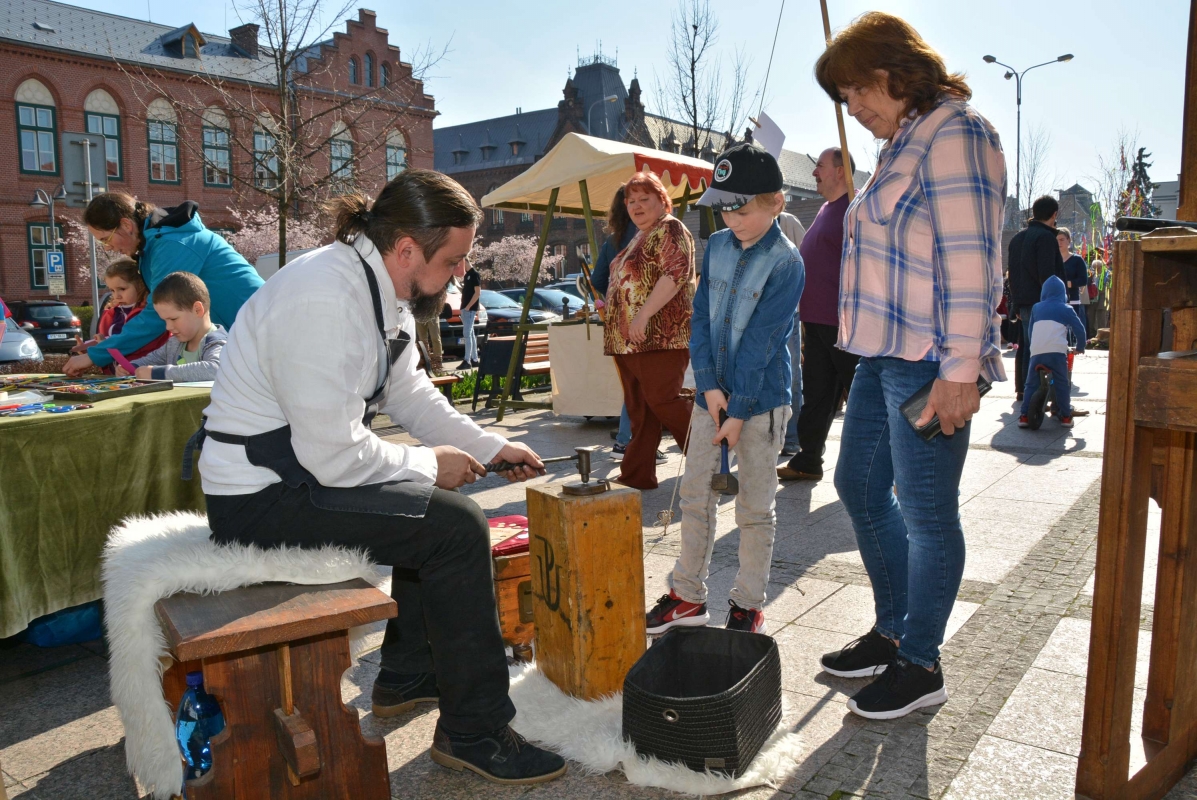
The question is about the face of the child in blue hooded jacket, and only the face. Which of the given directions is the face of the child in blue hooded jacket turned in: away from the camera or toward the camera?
away from the camera

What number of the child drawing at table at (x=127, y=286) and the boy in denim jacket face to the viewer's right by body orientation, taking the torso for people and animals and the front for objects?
0

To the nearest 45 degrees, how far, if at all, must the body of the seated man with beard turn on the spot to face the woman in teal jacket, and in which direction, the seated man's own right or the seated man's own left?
approximately 90° to the seated man's own left

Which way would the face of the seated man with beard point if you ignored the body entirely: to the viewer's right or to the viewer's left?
to the viewer's right

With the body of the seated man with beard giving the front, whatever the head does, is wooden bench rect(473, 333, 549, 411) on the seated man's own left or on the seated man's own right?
on the seated man's own left

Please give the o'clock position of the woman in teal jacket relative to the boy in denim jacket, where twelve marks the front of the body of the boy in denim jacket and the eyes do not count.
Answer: The woman in teal jacket is roughly at 2 o'clock from the boy in denim jacket.

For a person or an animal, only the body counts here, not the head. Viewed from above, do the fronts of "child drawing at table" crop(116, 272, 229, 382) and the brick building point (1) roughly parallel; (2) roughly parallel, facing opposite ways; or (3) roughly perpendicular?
roughly perpendicular

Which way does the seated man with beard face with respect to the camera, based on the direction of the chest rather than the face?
to the viewer's right

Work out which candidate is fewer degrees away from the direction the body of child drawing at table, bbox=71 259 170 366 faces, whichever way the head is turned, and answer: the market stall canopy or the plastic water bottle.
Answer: the plastic water bottle

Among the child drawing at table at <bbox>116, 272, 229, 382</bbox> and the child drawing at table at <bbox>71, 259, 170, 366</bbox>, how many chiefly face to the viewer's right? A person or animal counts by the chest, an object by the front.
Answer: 0

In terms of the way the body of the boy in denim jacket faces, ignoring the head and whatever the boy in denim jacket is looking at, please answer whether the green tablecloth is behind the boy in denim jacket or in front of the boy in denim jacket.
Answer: in front

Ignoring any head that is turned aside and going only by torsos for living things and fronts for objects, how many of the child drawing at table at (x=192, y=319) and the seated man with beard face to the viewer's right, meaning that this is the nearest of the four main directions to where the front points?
1

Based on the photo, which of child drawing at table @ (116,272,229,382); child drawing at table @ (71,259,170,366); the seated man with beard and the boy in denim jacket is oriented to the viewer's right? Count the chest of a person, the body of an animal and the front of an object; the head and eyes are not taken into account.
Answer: the seated man with beard

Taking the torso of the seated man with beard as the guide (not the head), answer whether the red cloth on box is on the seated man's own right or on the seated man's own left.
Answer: on the seated man's own left

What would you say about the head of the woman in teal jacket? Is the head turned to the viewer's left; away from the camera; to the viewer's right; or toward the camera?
to the viewer's left
